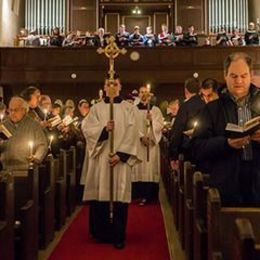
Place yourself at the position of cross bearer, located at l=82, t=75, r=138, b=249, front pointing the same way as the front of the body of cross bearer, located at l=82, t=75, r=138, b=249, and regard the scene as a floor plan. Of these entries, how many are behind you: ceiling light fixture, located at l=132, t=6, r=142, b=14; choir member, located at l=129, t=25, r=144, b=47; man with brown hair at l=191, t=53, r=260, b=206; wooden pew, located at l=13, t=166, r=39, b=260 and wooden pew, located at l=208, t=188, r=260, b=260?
2

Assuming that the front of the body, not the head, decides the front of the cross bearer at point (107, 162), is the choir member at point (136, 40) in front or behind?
behind

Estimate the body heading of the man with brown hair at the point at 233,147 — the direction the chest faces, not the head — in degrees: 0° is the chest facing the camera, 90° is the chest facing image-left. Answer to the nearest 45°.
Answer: approximately 0°

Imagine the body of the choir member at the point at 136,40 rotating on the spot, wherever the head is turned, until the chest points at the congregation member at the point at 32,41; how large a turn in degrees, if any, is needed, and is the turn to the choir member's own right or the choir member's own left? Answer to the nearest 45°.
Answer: approximately 90° to the choir member's own right
